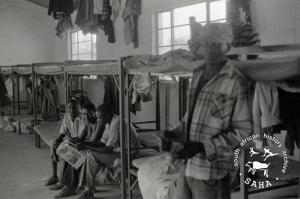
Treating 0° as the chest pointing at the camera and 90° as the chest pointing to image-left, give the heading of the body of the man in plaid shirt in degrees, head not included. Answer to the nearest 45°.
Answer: approximately 45°

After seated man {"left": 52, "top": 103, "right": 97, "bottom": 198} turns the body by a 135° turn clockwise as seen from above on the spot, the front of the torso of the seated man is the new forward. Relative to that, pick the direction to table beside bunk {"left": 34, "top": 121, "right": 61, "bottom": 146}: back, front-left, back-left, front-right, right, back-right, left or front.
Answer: front

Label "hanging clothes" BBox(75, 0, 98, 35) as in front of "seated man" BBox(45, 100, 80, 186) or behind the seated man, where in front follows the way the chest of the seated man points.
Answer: behind

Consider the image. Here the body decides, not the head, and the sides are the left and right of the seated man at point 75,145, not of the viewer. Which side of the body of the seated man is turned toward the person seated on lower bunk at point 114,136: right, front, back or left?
left

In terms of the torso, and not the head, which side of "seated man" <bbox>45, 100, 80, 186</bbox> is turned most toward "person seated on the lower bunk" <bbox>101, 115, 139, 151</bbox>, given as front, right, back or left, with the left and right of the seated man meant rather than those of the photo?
left

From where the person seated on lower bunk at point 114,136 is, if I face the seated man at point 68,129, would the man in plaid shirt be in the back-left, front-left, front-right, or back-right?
back-left

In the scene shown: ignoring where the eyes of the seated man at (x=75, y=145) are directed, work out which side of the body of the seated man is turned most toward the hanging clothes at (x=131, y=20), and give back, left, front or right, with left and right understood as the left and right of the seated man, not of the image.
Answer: back
